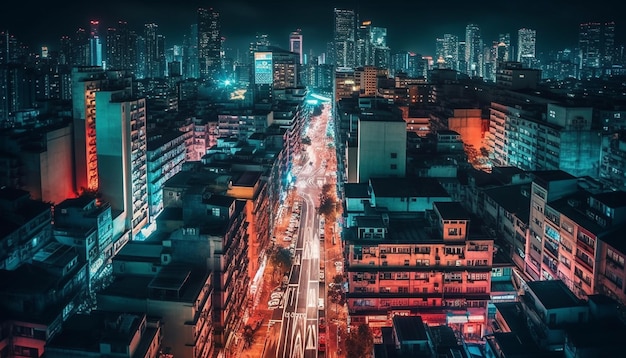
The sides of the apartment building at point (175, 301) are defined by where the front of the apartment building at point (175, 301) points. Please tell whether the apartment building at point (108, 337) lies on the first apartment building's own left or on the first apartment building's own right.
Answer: on the first apartment building's own right

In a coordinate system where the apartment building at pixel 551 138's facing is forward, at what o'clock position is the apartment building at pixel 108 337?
the apartment building at pixel 108 337 is roughly at 11 o'clock from the apartment building at pixel 551 138.

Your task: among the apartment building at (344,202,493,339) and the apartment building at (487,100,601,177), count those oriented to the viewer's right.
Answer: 0

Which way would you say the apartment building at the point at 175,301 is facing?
to the viewer's right

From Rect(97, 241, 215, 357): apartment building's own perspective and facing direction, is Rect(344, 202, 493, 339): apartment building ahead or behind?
ahead

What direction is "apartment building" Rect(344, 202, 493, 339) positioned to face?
toward the camera

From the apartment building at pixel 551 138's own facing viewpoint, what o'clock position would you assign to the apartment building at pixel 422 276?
the apartment building at pixel 422 276 is roughly at 11 o'clock from the apartment building at pixel 551 138.

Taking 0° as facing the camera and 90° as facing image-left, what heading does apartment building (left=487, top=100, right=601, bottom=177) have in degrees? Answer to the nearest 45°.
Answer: approximately 45°

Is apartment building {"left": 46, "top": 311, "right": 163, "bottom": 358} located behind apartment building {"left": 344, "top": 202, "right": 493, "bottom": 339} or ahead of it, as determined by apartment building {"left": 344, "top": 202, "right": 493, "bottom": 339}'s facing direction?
ahead

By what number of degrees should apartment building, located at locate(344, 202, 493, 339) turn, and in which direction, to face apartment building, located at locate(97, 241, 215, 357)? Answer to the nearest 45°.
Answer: approximately 45° to its right

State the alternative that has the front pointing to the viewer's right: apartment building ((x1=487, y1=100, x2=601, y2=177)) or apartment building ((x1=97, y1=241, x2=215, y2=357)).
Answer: apartment building ((x1=97, y1=241, x2=215, y2=357))

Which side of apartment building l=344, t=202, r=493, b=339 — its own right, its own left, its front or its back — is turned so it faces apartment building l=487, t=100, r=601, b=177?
back

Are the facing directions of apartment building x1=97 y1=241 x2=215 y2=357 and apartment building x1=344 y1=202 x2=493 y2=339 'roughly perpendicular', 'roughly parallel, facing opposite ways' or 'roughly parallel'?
roughly perpendicular
